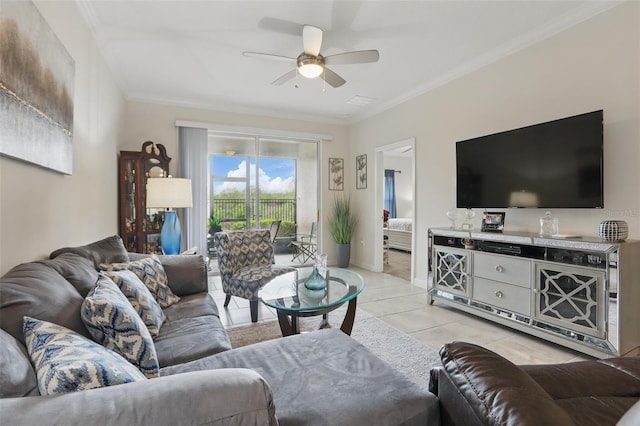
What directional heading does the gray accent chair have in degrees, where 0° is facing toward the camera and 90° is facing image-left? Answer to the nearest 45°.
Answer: approximately 315°

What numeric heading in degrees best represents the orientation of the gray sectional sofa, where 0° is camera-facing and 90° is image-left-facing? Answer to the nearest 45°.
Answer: approximately 270°

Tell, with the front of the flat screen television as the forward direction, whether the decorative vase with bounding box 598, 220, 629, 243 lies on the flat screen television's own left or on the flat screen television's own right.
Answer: on the flat screen television's own left

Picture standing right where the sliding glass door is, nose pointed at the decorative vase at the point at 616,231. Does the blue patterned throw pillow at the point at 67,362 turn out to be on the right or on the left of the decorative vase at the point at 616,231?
right

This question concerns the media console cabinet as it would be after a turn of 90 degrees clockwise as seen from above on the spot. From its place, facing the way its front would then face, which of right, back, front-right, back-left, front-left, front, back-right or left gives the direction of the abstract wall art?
left

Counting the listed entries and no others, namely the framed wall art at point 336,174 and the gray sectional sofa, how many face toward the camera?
1

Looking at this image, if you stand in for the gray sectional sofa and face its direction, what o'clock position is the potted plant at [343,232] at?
The potted plant is roughly at 10 o'clock from the gray sectional sofa.

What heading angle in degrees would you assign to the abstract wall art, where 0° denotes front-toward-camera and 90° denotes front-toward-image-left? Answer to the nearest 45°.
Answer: approximately 315°

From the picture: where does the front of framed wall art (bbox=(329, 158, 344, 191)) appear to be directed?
toward the camera

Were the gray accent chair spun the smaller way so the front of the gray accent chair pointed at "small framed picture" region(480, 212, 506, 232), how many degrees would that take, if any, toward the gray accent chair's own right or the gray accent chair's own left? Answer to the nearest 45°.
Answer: approximately 45° to the gray accent chair's own left

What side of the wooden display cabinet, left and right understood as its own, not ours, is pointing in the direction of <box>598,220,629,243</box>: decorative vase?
front

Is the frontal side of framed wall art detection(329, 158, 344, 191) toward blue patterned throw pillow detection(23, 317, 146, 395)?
yes

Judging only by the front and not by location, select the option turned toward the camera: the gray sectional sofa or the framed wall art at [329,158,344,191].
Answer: the framed wall art

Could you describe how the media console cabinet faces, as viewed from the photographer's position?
facing the viewer and to the left of the viewer

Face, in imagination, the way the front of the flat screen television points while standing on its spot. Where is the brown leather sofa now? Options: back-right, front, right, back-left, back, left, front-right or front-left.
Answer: front-left
